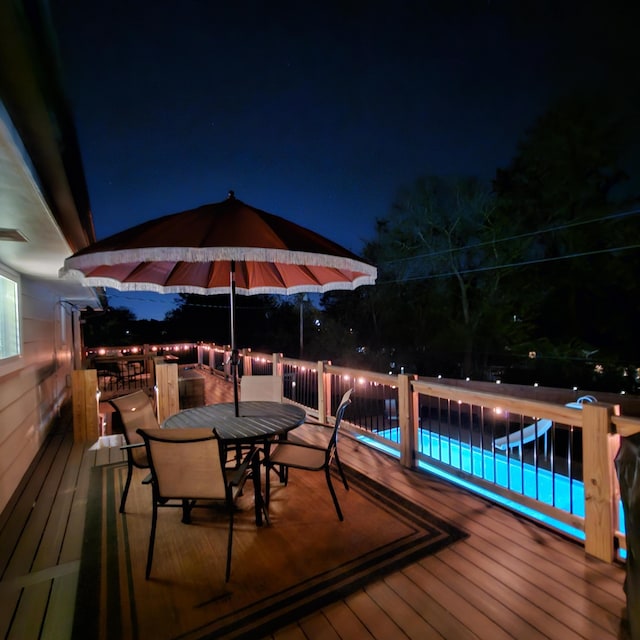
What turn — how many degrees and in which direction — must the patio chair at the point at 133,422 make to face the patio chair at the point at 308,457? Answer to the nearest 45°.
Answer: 0° — it already faces it

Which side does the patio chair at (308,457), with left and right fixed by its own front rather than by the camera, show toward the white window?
front

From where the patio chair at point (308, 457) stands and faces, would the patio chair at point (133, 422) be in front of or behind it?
in front

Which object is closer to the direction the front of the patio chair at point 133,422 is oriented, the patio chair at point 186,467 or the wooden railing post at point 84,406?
the patio chair

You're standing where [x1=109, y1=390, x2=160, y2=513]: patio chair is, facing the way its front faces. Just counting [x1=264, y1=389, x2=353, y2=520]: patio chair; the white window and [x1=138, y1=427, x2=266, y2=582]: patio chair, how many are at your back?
1

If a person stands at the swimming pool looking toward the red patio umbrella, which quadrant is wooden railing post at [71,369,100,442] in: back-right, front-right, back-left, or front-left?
front-right

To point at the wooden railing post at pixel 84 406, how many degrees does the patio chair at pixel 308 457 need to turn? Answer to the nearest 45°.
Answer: approximately 45° to its right

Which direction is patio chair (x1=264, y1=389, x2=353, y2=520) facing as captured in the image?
to the viewer's left

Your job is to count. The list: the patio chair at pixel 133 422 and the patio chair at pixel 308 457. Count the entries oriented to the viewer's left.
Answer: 1

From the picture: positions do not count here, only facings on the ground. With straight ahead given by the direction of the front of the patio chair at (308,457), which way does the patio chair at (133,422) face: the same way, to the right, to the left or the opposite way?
the opposite way

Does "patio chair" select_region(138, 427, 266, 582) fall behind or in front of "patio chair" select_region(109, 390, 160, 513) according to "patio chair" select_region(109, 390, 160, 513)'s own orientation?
in front

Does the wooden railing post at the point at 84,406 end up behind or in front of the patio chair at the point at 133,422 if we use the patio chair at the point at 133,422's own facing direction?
behind

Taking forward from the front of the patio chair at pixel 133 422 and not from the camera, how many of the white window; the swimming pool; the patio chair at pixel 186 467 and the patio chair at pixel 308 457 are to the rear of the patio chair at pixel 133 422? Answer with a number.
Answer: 1

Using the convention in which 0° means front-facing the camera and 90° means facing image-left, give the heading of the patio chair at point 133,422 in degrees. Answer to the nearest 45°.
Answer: approximately 315°

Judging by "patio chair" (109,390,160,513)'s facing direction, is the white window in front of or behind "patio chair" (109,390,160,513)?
behind
